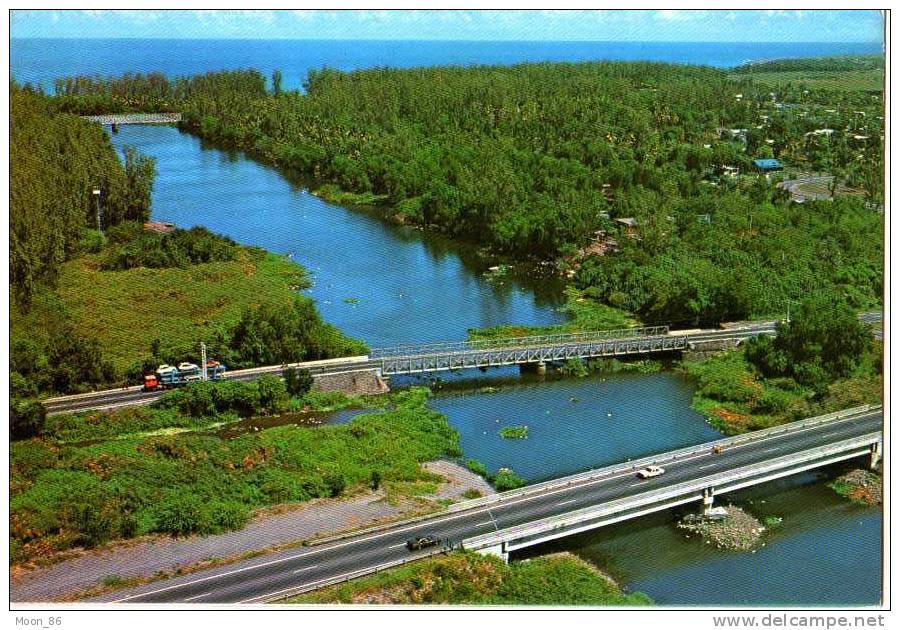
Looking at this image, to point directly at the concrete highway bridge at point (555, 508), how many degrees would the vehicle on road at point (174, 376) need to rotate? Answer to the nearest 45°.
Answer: approximately 90° to its left

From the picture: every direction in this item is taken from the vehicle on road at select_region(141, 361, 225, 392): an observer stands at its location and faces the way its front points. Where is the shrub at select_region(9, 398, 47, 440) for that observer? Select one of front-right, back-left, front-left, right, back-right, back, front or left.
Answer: front

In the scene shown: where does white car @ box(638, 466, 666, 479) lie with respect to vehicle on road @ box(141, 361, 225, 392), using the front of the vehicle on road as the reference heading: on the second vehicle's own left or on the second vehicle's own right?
on the second vehicle's own left

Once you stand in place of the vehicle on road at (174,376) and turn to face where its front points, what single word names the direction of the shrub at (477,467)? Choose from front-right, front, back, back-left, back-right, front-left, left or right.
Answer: left

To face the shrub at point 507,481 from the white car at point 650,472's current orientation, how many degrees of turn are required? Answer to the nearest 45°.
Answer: approximately 45° to its right

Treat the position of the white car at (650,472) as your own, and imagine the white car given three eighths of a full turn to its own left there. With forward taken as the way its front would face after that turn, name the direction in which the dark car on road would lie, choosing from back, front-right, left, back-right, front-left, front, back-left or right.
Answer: back-right

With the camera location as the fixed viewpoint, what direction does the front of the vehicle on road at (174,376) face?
facing the viewer and to the left of the viewer
